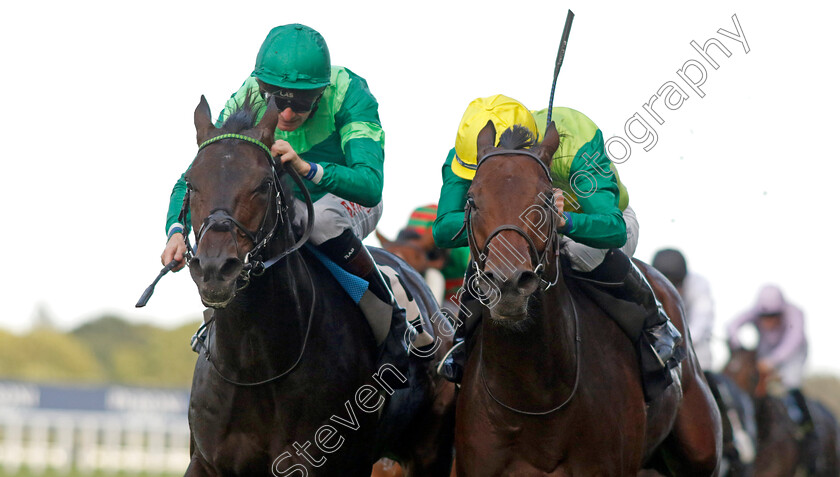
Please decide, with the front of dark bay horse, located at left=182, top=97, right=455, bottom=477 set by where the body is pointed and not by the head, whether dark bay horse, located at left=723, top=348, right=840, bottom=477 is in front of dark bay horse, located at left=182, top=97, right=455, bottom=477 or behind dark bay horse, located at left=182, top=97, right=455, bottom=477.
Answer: behind

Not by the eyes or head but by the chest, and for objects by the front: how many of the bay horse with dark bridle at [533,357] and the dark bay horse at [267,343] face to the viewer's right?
0

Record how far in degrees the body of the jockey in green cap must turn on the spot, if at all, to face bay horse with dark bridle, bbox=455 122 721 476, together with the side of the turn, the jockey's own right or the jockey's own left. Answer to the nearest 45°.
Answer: approximately 90° to the jockey's own left

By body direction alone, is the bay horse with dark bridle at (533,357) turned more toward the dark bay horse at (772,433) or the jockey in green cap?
the jockey in green cap

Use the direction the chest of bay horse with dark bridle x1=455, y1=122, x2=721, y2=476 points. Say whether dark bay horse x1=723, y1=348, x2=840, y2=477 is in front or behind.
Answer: behind

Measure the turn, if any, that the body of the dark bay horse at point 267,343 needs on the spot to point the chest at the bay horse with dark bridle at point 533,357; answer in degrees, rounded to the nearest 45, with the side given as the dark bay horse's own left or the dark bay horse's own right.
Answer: approximately 135° to the dark bay horse's own left

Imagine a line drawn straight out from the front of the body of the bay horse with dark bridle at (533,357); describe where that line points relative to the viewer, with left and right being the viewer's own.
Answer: facing the viewer and to the left of the viewer

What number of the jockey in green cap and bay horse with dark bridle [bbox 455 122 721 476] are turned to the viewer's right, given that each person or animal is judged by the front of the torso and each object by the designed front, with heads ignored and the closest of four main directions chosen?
0
